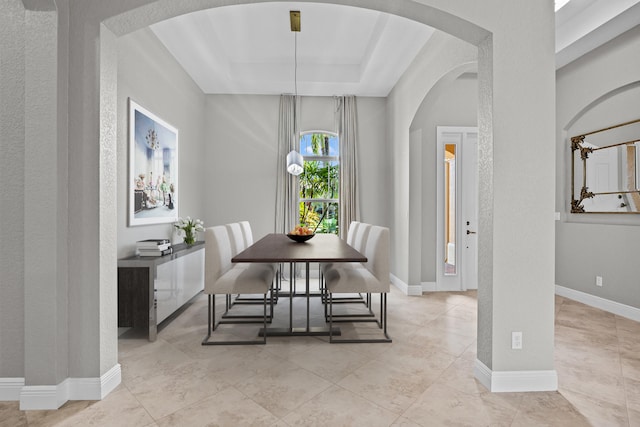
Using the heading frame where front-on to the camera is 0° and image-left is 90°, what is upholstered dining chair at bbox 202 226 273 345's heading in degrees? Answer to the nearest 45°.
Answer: approximately 270°

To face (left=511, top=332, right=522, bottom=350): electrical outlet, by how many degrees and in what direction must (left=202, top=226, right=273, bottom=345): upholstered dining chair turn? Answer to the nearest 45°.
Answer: approximately 45° to its right

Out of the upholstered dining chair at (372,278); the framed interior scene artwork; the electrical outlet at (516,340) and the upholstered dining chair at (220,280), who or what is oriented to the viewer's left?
the upholstered dining chair at (372,278)

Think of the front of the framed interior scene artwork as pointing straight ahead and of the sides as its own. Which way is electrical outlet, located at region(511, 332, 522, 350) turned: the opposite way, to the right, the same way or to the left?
to the right

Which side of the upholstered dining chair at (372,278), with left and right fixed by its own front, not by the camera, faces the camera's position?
left

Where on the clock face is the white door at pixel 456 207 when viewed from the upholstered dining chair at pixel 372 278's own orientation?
The white door is roughly at 4 o'clock from the upholstered dining chair.

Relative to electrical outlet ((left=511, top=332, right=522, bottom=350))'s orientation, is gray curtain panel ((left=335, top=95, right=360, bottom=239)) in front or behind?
behind

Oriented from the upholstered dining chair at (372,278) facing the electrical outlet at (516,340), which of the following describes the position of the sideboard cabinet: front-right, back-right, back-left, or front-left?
back-right

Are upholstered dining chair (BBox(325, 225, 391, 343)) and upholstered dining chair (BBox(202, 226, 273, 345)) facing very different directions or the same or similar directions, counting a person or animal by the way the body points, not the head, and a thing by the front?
very different directions
